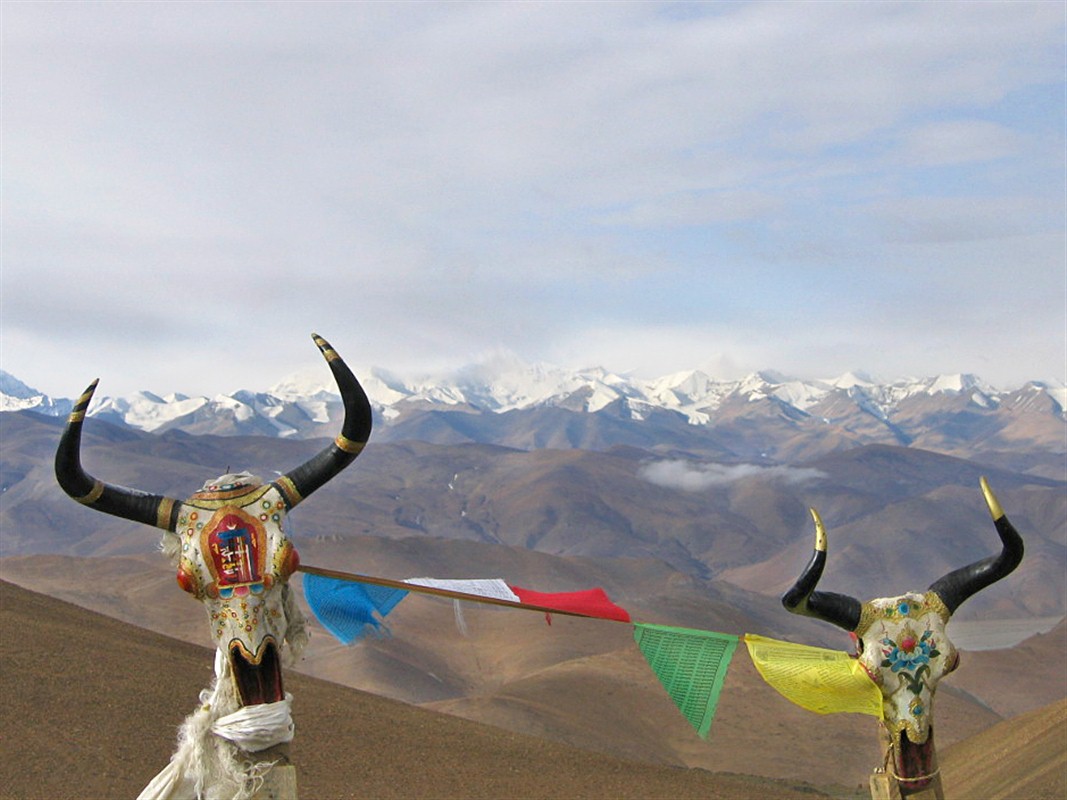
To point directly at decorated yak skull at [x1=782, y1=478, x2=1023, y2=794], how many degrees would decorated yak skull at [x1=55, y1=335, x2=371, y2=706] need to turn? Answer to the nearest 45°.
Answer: approximately 90° to its left

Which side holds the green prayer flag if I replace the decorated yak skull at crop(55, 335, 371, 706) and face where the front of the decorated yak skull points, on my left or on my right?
on my left

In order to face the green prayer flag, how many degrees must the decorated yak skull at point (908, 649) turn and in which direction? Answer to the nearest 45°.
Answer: approximately 90° to its right

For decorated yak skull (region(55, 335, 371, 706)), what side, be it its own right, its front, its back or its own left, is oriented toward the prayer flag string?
left

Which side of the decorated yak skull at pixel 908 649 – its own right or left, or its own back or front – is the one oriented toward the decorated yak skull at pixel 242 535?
right

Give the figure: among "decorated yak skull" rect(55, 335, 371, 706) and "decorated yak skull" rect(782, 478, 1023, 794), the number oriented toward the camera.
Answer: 2

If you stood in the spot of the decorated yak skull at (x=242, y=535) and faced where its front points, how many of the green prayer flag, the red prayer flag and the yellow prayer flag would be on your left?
3

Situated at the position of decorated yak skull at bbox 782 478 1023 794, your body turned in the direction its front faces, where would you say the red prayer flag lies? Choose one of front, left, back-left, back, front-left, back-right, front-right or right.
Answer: right

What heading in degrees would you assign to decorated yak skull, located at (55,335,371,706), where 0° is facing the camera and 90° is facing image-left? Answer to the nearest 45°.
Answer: approximately 0°

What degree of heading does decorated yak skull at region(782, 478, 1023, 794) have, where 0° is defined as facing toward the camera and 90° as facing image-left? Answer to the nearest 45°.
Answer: approximately 0°
